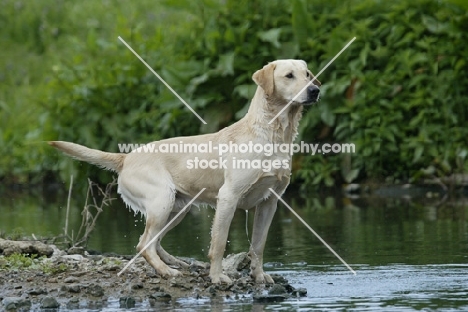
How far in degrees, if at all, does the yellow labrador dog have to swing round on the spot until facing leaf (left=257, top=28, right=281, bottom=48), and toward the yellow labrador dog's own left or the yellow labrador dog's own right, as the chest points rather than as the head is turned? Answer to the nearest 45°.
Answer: approximately 135° to the yellow labrador dog's own left

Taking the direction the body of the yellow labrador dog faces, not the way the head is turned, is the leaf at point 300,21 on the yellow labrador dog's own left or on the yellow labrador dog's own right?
on the yellow labrador dog's own left

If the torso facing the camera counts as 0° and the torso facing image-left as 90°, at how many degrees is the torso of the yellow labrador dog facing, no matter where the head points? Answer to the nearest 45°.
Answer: approximately 315°

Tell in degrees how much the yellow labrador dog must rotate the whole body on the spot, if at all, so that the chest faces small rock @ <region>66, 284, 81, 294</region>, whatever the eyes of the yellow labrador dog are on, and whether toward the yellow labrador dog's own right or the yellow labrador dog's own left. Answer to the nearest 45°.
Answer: approximately 135° to the yellow labrador dog's own right

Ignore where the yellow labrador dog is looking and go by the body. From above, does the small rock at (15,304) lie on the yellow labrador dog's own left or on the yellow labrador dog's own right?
on the yellow labrador dog's own right

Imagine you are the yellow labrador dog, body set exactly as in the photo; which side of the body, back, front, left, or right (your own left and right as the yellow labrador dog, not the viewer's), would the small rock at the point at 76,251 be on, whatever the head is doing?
back

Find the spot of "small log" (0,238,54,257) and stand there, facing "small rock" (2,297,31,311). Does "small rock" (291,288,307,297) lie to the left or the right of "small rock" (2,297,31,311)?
left

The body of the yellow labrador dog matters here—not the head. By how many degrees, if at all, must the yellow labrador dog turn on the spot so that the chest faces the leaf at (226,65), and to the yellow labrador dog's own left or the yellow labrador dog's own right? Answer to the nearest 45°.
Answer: approximately 135° to the yellow labrador dog's own left
